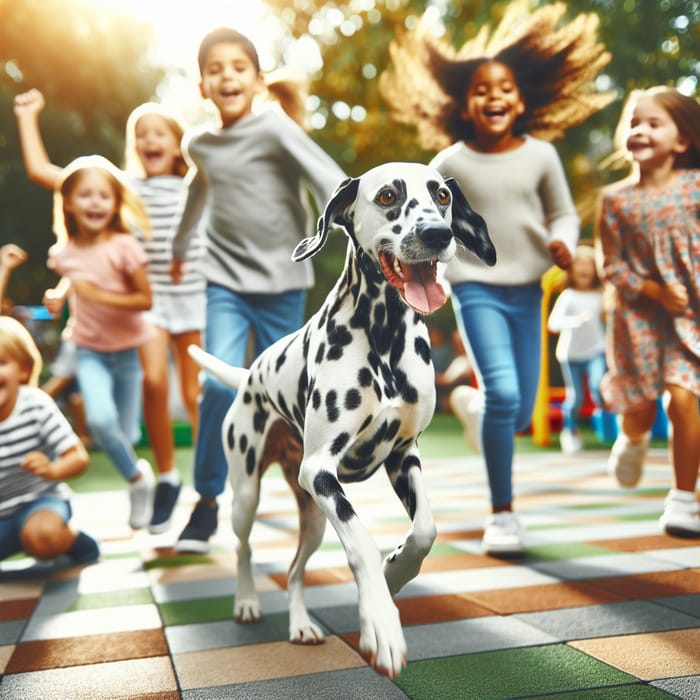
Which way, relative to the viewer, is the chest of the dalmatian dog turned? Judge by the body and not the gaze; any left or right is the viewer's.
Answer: facing the viewer and to the right of the viewer

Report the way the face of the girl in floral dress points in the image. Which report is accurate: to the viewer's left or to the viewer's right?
to the viewer's left

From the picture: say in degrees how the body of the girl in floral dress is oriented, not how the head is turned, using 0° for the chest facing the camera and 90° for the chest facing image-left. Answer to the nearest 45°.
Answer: approximately 45°

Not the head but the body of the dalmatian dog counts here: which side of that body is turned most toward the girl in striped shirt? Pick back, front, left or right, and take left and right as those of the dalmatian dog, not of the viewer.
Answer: back

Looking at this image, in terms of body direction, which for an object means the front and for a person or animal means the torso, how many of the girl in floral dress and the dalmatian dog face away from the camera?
0

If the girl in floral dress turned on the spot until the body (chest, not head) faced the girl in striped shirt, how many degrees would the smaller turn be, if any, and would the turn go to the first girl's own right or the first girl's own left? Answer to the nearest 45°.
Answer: approximately 45° to the first girl's own right

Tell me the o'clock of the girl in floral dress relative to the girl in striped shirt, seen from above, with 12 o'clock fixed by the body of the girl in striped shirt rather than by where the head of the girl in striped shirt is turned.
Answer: The girl in floral dress is roughly at 10 o'clock from the girl in striped shirt.

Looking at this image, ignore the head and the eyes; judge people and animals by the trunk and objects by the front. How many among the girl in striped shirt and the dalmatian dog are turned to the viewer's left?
0

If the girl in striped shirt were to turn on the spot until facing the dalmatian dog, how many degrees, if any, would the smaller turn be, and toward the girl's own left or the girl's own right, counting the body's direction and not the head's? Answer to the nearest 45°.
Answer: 0° — they already face it

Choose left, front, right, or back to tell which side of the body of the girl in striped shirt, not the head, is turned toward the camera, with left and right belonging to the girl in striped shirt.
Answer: front

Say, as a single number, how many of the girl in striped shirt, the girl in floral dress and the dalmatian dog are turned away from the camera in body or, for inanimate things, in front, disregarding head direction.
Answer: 0

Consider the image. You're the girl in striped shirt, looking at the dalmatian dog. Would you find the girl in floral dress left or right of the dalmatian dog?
left
